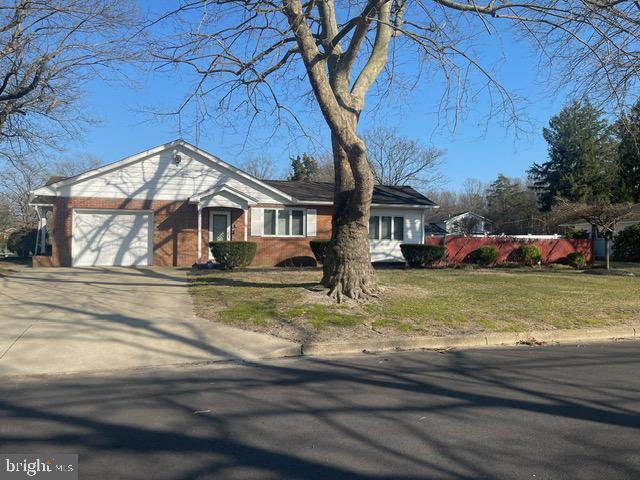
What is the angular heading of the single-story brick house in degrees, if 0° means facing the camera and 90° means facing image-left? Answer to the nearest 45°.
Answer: approximately 0°

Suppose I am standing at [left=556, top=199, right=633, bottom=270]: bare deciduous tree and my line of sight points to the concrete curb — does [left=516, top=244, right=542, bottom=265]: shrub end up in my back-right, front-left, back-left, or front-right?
back-right

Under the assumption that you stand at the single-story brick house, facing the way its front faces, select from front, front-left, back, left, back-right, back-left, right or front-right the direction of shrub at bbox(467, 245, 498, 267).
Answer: left

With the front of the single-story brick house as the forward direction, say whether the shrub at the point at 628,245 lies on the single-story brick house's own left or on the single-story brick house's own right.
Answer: on the single-story brick house's own left

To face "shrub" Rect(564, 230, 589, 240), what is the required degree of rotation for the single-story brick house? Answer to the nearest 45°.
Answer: approximately 135° to its left

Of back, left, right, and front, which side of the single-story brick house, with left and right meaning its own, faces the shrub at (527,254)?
left

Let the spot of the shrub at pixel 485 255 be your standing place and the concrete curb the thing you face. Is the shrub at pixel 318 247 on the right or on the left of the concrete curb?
right

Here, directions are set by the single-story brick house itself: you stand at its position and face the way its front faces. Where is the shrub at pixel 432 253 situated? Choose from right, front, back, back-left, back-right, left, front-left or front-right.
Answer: left

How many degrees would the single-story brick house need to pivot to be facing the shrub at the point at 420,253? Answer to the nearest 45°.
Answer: approximately 90° to its left

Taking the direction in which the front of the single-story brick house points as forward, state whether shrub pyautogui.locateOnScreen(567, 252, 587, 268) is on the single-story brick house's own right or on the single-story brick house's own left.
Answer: on the single-story brick house's own left

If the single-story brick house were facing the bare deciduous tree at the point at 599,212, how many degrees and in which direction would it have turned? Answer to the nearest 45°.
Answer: approximately 90° to its left
